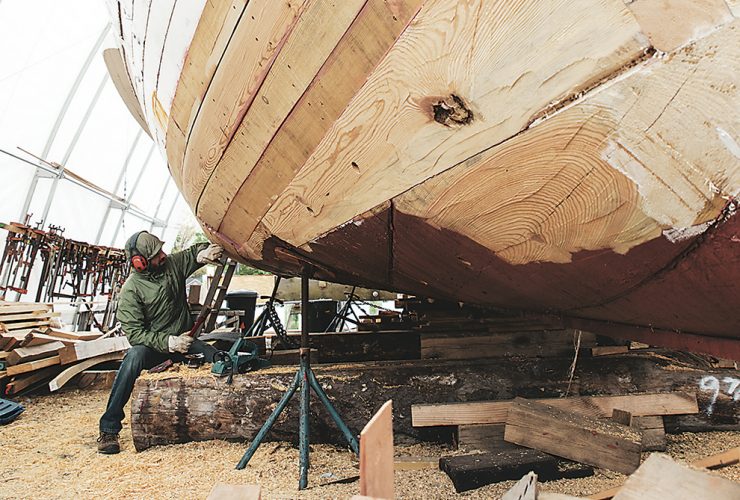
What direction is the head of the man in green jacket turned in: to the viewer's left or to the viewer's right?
to the viewer's right

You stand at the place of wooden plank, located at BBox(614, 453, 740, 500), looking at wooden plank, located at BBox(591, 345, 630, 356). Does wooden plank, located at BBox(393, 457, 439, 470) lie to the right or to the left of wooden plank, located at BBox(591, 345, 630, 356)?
left

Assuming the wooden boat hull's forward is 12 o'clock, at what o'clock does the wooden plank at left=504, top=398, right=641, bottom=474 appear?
The wooden plank is roughly at 8 o'clock from the wooden boat hull.

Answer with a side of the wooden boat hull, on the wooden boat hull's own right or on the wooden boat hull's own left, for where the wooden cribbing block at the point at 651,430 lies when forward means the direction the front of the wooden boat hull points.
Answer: on the wooden boat hull's own left

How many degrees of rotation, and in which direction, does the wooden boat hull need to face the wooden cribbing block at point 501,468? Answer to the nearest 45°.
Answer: approximately 135° to its left

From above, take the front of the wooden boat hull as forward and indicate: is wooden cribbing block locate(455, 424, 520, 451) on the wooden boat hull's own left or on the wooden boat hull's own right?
on the wooden boat hull's own left
